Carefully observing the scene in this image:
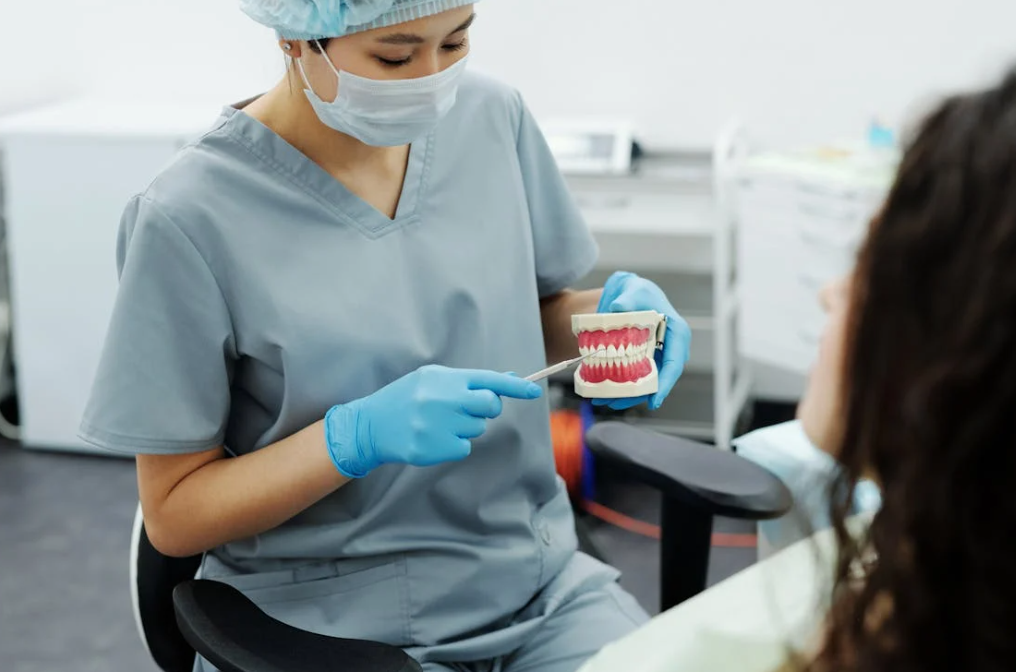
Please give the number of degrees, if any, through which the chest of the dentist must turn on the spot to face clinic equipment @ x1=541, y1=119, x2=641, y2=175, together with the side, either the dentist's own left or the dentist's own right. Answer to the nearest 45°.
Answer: approximately 135° to the dentist's own left

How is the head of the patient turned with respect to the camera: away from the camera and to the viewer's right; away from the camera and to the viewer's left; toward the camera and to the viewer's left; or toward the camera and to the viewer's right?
away from the camera and to the viewer's left

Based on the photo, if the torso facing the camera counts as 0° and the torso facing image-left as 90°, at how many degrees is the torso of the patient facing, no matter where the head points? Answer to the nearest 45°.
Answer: approximately 135°

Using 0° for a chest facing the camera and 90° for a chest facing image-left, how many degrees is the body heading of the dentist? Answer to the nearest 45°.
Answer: approximately 315°

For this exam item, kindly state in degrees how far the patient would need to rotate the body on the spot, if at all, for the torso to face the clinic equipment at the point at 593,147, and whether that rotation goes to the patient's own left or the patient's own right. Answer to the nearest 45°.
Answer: approximately 45° to the patient's own right
